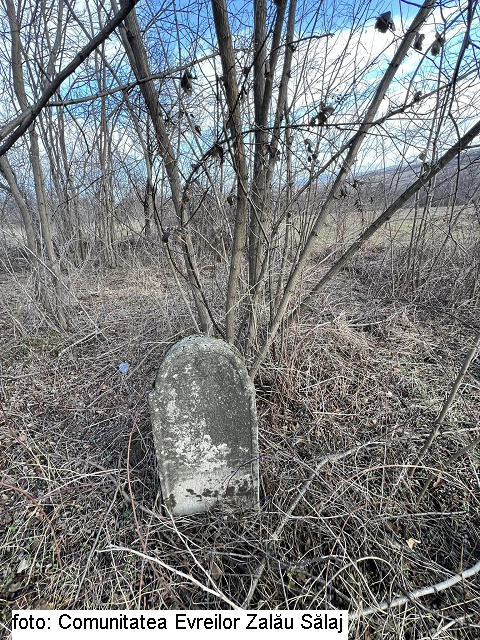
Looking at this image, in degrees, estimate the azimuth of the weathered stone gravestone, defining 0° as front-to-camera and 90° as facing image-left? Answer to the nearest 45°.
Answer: approximately 0°
